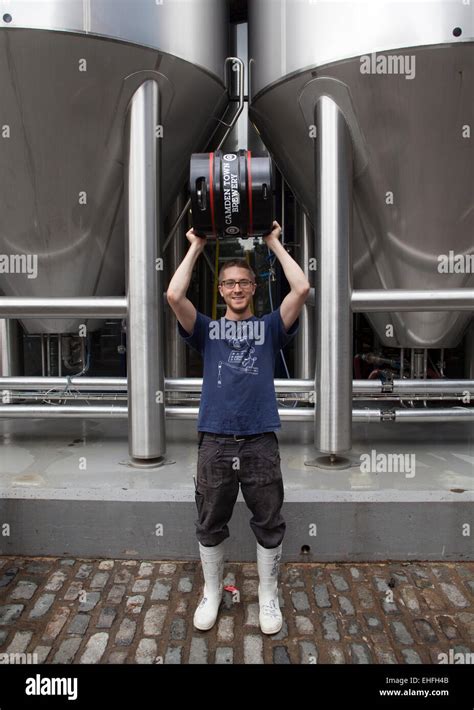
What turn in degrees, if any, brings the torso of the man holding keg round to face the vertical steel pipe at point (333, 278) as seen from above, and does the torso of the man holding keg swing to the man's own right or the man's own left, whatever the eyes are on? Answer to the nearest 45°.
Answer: approximately 135° to the man's own left

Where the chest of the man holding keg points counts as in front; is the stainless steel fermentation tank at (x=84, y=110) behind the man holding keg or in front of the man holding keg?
behind

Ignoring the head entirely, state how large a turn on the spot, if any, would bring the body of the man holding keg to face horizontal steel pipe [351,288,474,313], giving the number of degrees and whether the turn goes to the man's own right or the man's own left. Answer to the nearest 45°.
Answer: approximately 135° to the man's own left

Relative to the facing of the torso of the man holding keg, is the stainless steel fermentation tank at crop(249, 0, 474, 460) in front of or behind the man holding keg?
behind

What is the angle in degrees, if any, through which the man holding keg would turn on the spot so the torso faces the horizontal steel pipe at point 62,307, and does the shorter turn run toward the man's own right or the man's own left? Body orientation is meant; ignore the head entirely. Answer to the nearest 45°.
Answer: approximately 135° to the man's own right

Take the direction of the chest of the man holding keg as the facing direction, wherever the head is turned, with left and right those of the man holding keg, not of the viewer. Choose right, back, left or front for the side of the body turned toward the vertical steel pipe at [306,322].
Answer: back

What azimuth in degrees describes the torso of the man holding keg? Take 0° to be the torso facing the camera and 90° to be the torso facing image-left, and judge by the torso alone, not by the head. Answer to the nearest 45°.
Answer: approximately 0°

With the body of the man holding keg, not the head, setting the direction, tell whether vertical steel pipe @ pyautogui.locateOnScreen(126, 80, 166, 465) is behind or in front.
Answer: behind

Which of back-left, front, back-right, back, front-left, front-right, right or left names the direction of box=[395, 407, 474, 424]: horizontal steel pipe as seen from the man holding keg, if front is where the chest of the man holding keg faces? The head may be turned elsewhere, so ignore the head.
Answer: back-left
